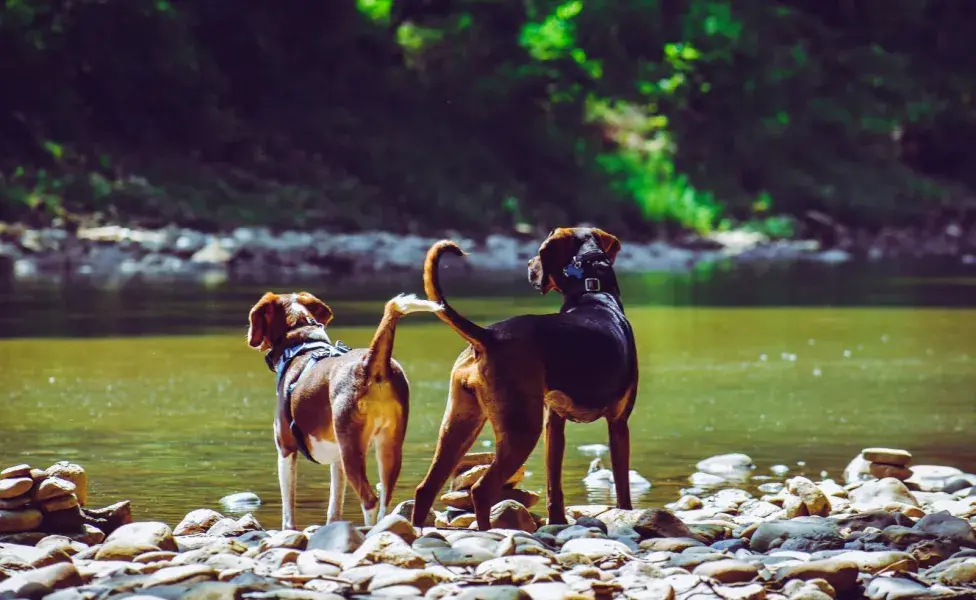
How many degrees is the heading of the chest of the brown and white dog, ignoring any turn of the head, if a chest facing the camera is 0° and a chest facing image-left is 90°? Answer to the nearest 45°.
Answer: approximately 135°

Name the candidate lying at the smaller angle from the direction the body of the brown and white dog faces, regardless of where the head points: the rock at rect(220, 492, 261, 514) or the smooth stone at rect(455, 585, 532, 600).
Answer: the rock

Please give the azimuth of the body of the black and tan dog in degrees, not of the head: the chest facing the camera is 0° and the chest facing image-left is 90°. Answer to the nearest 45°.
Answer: approximately 225°

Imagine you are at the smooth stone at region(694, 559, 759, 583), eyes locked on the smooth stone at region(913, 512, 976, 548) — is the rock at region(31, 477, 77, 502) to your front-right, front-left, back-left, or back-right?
back-left

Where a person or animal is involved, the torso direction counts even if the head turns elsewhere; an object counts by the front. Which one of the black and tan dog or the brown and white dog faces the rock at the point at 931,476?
the black and tan dog

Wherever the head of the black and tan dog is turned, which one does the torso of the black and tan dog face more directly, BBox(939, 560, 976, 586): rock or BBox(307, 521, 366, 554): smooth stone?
the rock

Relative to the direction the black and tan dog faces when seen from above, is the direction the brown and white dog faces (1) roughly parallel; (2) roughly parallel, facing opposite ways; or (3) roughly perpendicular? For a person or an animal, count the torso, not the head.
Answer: roughly perpendicular

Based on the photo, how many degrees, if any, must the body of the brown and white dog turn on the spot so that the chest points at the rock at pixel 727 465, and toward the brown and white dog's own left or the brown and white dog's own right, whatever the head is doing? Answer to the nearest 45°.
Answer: approximately 90° to the brown and white dog's own right

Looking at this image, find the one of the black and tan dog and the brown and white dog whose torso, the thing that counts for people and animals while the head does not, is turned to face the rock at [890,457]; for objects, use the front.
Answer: the black and tan dog

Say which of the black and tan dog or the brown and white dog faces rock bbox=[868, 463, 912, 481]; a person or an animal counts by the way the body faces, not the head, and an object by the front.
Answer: the black and tan dog

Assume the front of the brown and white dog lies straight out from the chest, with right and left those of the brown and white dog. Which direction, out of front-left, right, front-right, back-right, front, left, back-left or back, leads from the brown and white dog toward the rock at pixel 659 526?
back-right

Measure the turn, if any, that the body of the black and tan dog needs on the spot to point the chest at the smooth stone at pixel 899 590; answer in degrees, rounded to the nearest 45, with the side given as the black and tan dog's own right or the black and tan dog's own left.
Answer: approximately 90° to the black and tan dog's own right

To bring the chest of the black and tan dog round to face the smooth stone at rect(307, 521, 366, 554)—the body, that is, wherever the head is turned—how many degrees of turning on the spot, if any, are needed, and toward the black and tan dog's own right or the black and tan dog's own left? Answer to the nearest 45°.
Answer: approximately 180°
